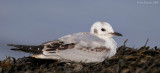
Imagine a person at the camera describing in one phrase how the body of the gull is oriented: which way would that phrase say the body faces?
to the viewer's right
